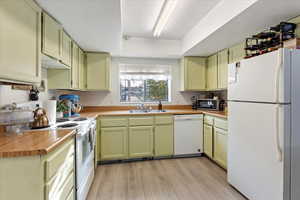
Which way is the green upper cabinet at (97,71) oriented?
toward the camera

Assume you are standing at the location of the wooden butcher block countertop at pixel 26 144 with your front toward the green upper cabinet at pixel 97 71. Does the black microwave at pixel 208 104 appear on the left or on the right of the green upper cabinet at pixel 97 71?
right

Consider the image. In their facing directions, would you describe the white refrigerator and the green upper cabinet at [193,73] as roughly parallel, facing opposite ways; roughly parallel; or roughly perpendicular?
roughly perpendicular

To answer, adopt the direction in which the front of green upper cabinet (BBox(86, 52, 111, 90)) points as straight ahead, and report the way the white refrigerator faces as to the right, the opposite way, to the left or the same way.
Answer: to the right

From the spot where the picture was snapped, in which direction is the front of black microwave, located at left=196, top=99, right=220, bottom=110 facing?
facing the viewer and to the left of the viewer

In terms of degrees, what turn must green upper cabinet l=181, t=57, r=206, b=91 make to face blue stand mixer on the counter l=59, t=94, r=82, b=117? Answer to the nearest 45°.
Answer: approximately 45° to its right

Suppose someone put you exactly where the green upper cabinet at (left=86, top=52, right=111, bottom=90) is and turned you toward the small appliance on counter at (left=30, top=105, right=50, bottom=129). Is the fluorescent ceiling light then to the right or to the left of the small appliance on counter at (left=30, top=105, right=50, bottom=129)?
left

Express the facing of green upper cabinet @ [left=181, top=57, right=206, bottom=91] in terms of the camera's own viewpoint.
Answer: facing the viewer

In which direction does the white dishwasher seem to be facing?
toward the camera

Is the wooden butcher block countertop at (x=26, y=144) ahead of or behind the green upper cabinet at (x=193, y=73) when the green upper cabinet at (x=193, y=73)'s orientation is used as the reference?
ahead

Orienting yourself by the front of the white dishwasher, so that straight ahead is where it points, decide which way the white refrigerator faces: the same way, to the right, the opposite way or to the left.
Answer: to the right
